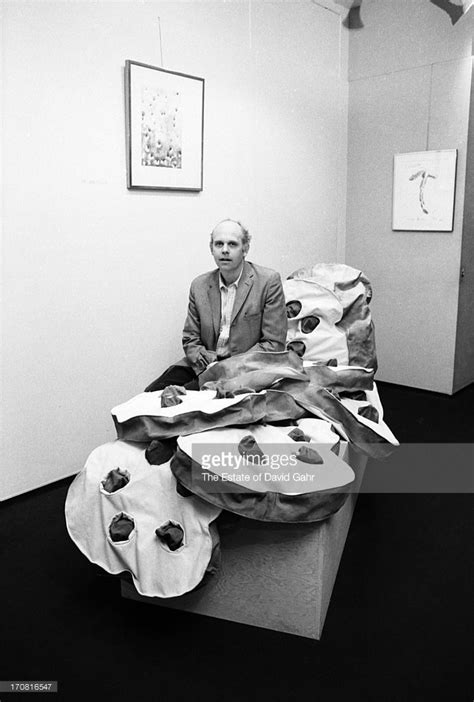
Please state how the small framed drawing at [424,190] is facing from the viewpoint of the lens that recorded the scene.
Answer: facing the viewer and to the left of the viewer

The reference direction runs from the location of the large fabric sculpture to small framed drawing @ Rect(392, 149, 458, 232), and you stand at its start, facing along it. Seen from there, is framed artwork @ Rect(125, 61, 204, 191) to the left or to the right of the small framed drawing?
left

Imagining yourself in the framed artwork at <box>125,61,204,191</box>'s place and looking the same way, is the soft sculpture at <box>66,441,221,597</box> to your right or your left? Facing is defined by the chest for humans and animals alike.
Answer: on your right

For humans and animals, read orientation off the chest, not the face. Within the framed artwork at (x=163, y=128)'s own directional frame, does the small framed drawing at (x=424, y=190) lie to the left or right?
on its left

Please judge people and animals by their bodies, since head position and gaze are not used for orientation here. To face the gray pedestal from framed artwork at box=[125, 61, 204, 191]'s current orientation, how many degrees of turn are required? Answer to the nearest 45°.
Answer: approximately 45° to its right

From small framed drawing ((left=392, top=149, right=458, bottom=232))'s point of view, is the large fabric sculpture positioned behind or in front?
in front

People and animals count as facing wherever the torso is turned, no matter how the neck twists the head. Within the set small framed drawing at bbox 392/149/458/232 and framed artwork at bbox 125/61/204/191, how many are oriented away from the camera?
0

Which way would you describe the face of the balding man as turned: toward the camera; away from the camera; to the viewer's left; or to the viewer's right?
toward the camera

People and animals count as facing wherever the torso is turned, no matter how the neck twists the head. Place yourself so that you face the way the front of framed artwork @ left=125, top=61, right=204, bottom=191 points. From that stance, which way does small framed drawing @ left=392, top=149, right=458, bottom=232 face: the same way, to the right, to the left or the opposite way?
to the right

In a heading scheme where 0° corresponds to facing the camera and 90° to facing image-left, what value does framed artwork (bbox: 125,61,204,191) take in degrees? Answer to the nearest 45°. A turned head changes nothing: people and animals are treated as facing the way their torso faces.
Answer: approximately 315°

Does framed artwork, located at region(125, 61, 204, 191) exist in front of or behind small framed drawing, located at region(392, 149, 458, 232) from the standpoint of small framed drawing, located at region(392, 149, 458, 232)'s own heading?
in front
